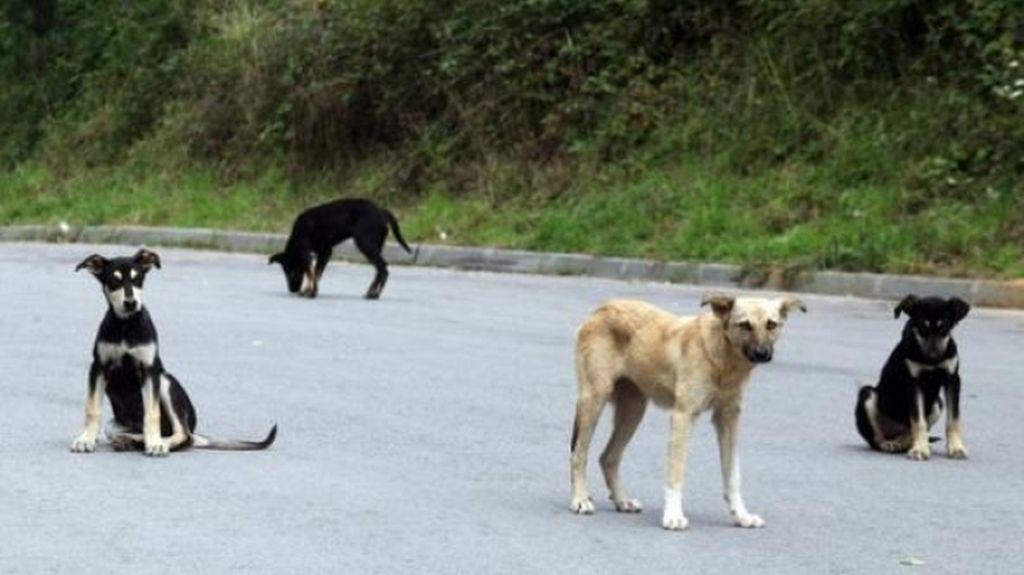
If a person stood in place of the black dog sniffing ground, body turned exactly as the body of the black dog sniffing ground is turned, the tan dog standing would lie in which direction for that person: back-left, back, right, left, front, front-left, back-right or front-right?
left

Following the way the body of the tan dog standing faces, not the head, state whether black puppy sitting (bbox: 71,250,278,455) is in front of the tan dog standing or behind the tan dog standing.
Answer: behind

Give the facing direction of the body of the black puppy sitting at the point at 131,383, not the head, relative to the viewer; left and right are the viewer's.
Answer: facing the viewer and to the left of the viewer

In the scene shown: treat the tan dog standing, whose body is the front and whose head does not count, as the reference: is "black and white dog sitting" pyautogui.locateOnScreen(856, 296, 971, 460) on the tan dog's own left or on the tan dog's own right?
on the tan dog's own left

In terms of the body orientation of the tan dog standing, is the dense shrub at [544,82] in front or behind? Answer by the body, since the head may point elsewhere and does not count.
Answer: behind

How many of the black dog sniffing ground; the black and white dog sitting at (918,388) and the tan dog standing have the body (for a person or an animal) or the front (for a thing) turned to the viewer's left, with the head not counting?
1

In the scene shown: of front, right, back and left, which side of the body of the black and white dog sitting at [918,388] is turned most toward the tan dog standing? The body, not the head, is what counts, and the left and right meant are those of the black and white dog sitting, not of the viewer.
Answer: right

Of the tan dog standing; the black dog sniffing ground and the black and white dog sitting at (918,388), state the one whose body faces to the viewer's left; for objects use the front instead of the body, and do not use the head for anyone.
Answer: the black dog sniffing ground

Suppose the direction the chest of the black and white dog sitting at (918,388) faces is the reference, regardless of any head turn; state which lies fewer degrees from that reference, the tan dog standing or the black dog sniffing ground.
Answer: the tan dog standing

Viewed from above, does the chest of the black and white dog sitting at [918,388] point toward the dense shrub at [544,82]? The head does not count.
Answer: no

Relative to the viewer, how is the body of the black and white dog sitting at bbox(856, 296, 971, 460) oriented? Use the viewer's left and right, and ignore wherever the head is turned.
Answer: facing the viewer and to the right of the viewer

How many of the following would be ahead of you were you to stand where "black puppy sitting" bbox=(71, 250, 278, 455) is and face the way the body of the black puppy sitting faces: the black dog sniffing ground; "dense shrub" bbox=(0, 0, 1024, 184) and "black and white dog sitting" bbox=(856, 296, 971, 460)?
0

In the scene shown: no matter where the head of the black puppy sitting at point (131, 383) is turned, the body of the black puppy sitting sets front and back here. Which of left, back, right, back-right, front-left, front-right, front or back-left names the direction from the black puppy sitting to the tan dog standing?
left

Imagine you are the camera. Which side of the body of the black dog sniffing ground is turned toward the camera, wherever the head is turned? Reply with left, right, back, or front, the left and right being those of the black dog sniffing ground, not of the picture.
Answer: left
